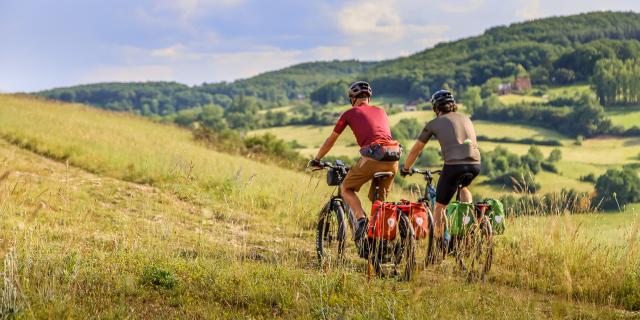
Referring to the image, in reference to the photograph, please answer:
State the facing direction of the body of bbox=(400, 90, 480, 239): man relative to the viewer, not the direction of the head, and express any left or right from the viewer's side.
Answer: facing away from the viewer and to the left of the viewer

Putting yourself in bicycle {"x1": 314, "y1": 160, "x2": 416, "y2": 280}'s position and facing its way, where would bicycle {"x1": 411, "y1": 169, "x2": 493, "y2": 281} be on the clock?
bicycle {"x1": 411, "y1": 169, "x2": 493, "y2": 281} is roughly at 4 o'clock from bicycle {"x1": 314, "y1": 160, "x2": 416, "y2": 280}.

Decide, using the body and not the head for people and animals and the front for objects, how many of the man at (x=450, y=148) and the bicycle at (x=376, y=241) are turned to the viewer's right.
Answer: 0

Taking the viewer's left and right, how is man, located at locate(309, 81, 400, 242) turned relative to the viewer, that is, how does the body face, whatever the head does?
facing away from the viewer and to the left of the viewer

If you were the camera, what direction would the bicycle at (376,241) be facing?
facing away from the viewer and to the left of the viewer

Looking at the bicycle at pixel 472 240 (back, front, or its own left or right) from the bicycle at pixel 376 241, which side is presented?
left

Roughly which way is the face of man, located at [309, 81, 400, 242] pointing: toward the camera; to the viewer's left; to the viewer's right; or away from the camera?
away from the camera

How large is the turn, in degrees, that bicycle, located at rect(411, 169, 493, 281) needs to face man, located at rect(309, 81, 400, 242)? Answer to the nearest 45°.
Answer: approximately 45° to its left

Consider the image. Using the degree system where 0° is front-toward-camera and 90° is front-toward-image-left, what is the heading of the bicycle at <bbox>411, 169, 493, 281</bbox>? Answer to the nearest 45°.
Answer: approximately 135°

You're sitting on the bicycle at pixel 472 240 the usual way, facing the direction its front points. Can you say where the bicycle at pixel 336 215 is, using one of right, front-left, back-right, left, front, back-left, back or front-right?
front-left

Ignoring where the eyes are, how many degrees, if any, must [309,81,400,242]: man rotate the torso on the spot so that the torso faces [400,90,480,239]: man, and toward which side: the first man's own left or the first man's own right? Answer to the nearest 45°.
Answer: approximately 135° to the first man's own right

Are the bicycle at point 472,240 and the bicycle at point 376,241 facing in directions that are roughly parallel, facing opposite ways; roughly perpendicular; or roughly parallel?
roughly parallel

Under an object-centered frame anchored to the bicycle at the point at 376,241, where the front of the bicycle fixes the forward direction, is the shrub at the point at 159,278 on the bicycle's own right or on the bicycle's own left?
on the bicycle's own left
